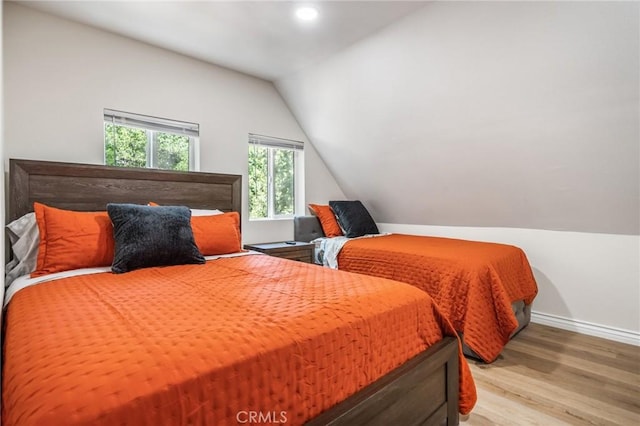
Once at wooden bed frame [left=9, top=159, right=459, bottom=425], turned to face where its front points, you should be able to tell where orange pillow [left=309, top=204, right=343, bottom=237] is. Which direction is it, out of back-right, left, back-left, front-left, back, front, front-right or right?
left

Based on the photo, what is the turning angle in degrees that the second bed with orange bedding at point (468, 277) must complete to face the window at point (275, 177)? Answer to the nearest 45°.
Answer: approximately 135° to its right

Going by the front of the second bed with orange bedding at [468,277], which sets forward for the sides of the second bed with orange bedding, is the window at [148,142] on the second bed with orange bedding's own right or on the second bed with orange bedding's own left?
on the second bed with orange bedding's own right

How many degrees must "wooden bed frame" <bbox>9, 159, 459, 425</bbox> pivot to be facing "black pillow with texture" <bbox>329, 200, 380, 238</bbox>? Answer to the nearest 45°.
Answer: approximately 90° to its left

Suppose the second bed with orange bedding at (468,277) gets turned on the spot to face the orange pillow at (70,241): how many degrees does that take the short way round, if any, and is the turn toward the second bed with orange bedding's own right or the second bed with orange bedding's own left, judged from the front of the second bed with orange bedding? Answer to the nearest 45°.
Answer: approximately 90° to the second bed with orange bedding's own right

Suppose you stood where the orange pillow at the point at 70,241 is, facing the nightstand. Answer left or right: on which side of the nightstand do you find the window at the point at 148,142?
left

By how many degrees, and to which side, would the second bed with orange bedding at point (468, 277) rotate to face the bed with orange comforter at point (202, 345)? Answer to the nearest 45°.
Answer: approximately 90° to its right

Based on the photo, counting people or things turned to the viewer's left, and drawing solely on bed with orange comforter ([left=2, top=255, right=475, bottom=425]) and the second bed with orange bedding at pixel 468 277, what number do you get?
0

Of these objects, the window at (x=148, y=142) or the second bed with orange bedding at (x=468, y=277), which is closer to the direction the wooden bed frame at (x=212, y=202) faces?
the second bed with orange bedding

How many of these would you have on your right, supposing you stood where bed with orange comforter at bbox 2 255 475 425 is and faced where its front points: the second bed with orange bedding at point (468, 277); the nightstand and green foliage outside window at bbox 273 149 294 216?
0

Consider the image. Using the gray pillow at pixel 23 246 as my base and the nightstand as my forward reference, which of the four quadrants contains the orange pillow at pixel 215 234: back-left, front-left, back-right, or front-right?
front-right

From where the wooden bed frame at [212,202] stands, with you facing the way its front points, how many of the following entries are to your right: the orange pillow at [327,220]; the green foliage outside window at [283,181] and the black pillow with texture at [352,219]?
0

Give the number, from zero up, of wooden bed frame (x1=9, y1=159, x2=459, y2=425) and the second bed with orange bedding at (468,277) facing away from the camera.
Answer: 0

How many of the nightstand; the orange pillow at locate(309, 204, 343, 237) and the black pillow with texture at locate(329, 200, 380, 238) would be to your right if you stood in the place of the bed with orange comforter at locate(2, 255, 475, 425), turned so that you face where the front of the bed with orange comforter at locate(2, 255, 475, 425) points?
0

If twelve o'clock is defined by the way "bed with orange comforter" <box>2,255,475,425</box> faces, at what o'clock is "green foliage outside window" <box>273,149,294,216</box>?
The green foliage outside window is roughly at 8 o'clock from the bed with orange comforter.

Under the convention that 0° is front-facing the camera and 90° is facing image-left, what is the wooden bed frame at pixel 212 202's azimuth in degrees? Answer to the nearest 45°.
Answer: approximately 315°
